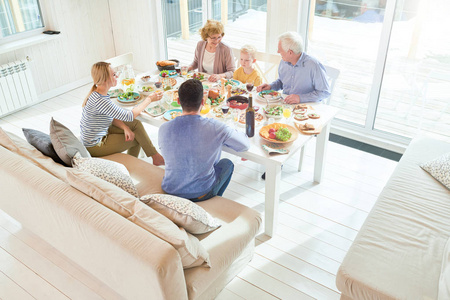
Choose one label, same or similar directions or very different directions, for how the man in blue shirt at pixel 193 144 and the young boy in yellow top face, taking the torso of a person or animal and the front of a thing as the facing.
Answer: very different directions

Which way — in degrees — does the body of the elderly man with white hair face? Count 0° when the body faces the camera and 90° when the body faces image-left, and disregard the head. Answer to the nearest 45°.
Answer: approximately 45°

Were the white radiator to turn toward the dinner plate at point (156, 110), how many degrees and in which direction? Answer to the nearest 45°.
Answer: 0° — it already faces it

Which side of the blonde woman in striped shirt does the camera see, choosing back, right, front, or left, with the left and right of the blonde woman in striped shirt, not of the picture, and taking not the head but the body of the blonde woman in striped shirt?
right

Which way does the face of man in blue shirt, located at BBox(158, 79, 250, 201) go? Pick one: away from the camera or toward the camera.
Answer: away from the camera

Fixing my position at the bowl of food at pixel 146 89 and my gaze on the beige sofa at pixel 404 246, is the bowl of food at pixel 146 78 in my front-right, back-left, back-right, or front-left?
back-left

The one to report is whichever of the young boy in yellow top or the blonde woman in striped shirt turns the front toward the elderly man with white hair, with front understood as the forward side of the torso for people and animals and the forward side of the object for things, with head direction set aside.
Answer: the blonde woman in striped shirt

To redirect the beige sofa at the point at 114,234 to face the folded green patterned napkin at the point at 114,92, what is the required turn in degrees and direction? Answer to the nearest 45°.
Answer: approximately 45° to its left

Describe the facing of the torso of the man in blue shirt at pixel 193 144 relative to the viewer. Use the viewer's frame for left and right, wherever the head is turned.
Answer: facing away from the viewer and to the right of the viewer

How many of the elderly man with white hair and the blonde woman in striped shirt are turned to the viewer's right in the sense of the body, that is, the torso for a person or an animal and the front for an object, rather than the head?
1

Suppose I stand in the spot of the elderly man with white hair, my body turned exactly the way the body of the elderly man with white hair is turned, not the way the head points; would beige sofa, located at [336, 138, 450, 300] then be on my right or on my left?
on my left

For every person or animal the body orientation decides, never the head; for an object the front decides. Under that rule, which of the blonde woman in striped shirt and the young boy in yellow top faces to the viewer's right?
the blonde woman in striped shirt

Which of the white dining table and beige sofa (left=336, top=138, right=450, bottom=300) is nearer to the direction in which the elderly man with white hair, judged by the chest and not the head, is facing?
the white dining table
